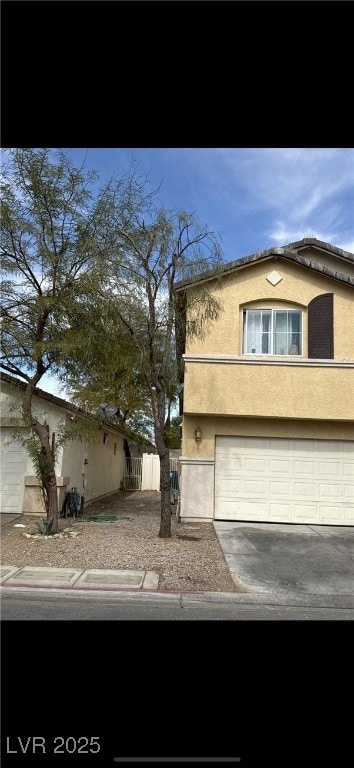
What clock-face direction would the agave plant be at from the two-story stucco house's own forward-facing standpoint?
The agave plant is roughly at 2 o'clock from the two-story stucco house.

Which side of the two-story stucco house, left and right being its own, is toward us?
front

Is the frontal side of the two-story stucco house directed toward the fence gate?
no

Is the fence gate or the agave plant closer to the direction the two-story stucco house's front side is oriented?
the agave plant

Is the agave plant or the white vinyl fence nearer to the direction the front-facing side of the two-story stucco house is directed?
the agave plant

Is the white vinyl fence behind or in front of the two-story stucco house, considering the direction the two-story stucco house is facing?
behind
